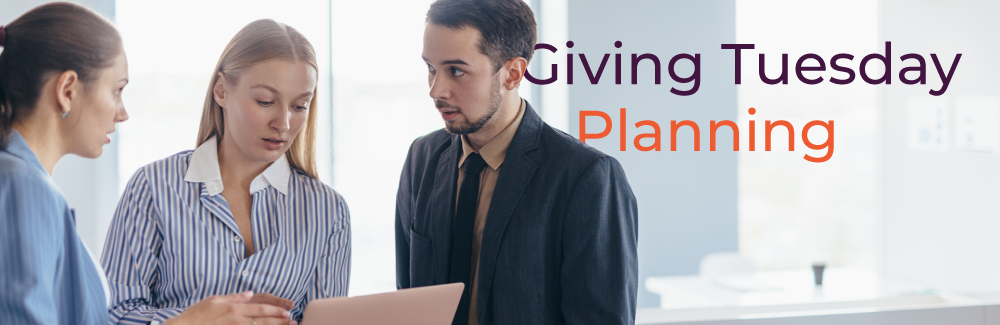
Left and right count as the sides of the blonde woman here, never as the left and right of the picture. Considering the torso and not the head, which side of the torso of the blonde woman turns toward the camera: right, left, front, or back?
front

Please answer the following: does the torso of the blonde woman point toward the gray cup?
no

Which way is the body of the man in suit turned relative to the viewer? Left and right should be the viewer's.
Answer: facing the viewer and to the left of the viewer

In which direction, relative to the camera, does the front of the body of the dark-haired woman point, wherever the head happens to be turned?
to the viewer's right

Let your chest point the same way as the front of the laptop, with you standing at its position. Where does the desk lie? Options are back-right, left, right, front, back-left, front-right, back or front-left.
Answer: right

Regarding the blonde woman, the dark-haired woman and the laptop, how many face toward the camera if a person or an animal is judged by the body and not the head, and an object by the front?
1

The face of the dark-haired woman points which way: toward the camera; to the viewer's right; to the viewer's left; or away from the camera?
to the viewer's right

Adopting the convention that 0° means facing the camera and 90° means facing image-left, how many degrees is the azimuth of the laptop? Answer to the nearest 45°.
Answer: approximately 135°

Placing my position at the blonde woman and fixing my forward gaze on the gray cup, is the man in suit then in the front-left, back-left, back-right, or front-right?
front-right

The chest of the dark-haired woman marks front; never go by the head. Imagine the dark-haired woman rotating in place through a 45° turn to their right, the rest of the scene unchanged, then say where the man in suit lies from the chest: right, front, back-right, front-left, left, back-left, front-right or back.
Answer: front-left

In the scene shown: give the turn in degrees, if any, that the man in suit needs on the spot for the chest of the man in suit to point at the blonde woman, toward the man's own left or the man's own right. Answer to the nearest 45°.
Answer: approximately 45° to the man's own right

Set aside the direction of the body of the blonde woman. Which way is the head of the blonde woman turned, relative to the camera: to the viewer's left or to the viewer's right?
to the viewer's right
